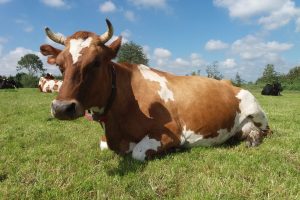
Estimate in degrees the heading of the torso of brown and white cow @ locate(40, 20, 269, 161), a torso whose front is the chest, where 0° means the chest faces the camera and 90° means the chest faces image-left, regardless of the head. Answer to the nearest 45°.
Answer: approximately 45°

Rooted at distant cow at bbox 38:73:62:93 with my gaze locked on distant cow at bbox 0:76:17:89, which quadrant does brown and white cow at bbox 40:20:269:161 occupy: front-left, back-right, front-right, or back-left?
back-left

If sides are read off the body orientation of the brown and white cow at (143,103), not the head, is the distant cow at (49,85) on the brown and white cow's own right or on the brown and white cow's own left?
on the brown and white cow's own right

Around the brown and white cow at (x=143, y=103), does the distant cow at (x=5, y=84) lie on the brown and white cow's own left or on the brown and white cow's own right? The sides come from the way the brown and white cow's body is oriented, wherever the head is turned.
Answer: on the brown and white cow's own right

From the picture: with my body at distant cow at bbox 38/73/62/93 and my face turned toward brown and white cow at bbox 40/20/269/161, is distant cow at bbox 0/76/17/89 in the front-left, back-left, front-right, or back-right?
back-right
